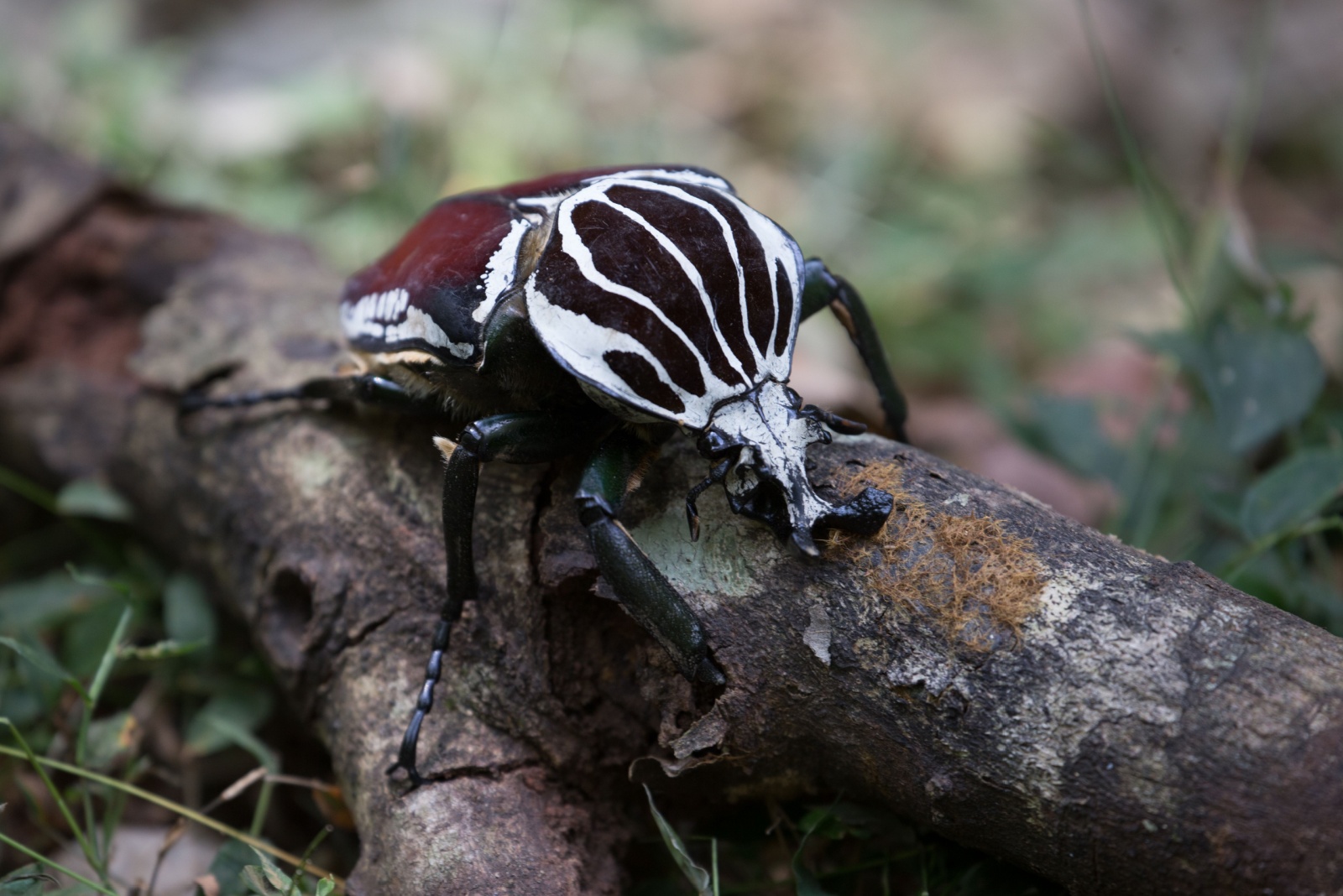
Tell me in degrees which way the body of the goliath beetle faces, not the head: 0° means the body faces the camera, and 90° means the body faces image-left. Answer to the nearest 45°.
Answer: approximately 315°

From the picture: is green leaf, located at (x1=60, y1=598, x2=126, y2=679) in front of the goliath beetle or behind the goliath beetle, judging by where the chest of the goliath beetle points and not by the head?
behind

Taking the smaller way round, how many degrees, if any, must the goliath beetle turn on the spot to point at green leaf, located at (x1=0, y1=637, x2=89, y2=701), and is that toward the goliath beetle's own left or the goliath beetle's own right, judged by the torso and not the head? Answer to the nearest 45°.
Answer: approximately 135° to the goliath beetle's own right

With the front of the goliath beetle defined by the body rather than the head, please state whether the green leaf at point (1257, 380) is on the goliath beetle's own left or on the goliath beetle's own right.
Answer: on the goliath beetle's own left

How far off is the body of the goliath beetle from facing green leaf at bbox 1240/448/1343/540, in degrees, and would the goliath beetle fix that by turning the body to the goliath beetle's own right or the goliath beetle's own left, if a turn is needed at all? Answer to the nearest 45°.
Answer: approximately 45° to the goliath beetle's own left

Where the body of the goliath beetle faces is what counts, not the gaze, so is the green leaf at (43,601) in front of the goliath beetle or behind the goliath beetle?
behind
